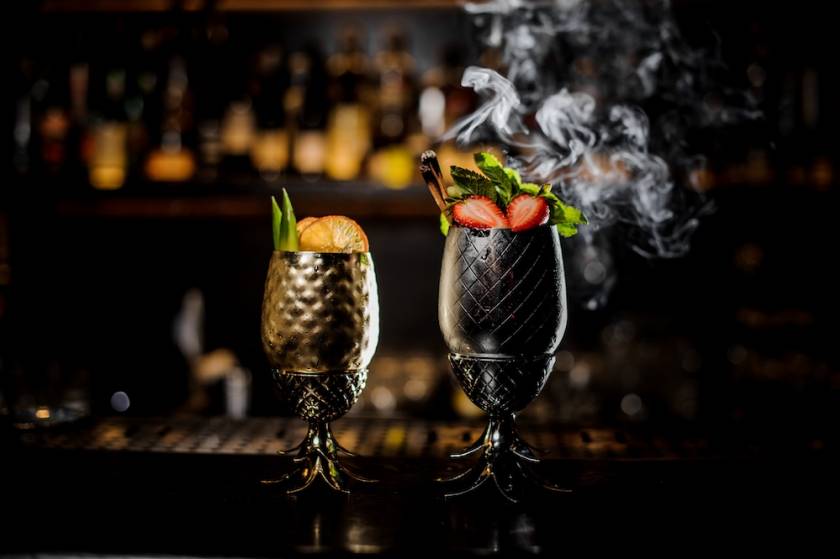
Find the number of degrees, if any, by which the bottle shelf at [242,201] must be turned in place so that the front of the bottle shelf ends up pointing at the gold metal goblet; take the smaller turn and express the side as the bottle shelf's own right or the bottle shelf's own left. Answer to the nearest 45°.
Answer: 0° — it already faces it

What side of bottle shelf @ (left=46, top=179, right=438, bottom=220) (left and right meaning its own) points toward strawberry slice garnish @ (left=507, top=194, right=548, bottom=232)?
front

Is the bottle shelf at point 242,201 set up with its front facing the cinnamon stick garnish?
yes

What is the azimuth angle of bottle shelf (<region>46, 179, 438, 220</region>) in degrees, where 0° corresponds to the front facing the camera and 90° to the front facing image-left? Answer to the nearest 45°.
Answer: approximately 0°

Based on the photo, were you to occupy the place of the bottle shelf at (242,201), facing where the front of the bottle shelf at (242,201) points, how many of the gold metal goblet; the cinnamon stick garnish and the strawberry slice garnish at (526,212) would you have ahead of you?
3

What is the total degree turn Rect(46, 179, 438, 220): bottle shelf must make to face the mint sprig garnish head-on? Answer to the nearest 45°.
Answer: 0° — it already faces it

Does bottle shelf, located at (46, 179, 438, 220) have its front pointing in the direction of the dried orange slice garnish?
yes

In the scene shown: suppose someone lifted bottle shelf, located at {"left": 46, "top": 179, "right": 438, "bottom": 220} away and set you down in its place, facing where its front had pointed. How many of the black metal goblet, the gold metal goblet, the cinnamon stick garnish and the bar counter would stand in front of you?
4

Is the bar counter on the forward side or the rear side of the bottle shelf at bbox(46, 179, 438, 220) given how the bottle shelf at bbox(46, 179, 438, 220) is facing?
on the forward side

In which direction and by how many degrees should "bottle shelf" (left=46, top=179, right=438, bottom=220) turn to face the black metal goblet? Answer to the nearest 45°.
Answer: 0° — it already faces it
